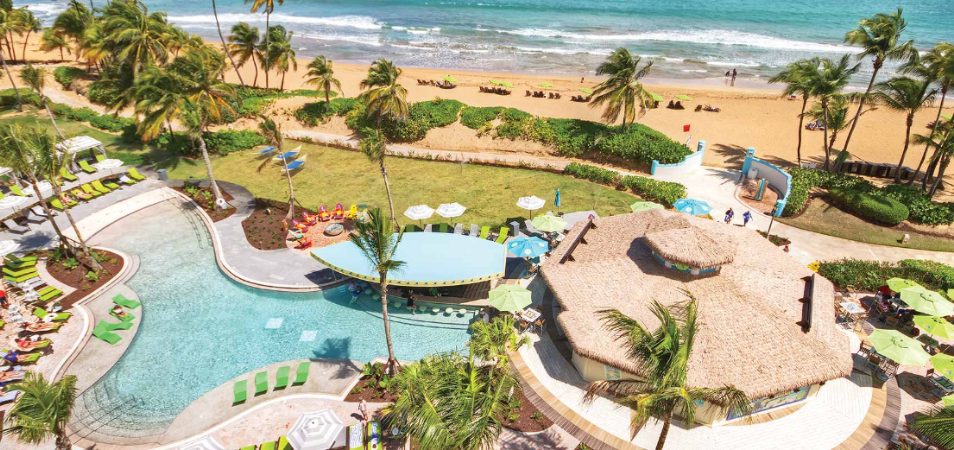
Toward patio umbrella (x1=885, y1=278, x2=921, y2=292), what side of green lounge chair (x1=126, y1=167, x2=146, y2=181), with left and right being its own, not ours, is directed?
front

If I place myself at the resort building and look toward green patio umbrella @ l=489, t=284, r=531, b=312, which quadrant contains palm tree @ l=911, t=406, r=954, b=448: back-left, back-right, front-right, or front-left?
back-left

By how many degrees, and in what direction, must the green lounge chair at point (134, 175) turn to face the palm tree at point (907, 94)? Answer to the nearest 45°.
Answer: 0° — it already faces it

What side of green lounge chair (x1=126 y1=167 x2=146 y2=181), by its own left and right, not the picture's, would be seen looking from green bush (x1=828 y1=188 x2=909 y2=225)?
front

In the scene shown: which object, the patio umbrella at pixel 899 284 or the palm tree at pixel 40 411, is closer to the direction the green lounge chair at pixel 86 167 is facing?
the patio umbrella

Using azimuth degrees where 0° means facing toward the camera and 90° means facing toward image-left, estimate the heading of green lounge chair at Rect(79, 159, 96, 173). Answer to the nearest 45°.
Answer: approximately 315°

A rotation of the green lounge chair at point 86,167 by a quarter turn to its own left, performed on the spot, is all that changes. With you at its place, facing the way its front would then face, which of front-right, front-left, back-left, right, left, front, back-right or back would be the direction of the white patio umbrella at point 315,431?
back-right

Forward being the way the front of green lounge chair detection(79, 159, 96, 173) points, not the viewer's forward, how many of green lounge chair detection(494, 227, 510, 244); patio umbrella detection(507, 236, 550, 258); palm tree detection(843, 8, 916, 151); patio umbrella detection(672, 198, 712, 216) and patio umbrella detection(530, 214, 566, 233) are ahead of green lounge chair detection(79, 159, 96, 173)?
5

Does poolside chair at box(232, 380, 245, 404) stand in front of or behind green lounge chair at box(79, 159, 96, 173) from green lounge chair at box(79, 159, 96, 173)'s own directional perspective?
in front

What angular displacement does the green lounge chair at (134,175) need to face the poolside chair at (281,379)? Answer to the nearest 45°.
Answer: approximately 45° to its right

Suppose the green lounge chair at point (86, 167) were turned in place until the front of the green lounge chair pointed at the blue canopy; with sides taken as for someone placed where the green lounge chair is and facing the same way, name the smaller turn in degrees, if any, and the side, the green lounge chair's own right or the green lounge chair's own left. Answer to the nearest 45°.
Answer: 0° — it already faces it
